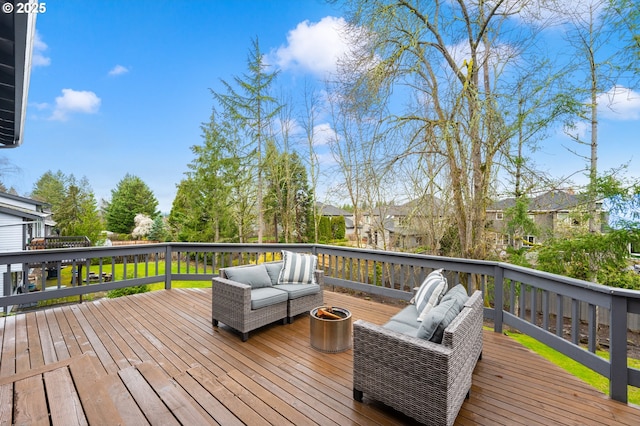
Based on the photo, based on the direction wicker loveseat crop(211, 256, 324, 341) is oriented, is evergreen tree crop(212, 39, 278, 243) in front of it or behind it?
behind

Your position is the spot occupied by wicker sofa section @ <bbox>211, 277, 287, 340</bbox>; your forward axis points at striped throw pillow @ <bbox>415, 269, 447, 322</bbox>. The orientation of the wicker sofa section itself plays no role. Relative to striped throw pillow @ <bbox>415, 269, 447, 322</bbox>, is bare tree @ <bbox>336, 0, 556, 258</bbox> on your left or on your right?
left

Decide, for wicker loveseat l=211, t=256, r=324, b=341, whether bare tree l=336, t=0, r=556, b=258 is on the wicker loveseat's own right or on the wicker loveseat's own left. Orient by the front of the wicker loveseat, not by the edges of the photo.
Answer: on the wicker loveseat's own left

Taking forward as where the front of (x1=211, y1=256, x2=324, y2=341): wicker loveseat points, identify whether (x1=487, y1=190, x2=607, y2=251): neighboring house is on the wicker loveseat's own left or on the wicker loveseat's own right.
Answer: on the wicker loveseat's own left

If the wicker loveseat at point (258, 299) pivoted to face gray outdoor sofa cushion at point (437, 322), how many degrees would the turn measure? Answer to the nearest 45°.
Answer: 0° — it already faces it

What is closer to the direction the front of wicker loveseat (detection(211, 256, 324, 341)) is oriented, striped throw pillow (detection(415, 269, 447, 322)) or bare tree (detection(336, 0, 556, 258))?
the striped throw pillow

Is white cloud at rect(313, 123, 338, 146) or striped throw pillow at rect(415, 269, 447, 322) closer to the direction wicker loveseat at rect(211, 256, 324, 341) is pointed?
the striped throw pillow

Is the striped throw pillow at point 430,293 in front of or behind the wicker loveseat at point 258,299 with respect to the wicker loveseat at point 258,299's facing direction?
in front

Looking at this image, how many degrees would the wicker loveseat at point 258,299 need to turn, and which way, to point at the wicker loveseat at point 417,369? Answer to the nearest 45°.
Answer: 0° — it already faces it

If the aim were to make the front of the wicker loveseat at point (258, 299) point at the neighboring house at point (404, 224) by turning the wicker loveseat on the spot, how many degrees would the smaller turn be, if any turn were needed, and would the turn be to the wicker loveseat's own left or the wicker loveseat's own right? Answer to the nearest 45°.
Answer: approximately 90° to the wicker loveseat's own left

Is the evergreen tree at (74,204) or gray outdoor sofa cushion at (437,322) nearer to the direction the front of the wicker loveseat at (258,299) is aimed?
the gray outdoor sofa cushion

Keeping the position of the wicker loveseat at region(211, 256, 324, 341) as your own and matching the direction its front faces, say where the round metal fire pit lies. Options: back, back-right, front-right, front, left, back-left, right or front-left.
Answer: front

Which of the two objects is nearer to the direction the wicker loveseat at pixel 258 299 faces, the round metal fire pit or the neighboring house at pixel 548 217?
the round metal fire pit

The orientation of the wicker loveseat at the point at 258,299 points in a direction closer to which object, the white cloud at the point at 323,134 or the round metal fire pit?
the round metal fire pit

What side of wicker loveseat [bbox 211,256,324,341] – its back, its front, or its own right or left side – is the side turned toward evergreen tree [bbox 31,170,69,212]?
back
